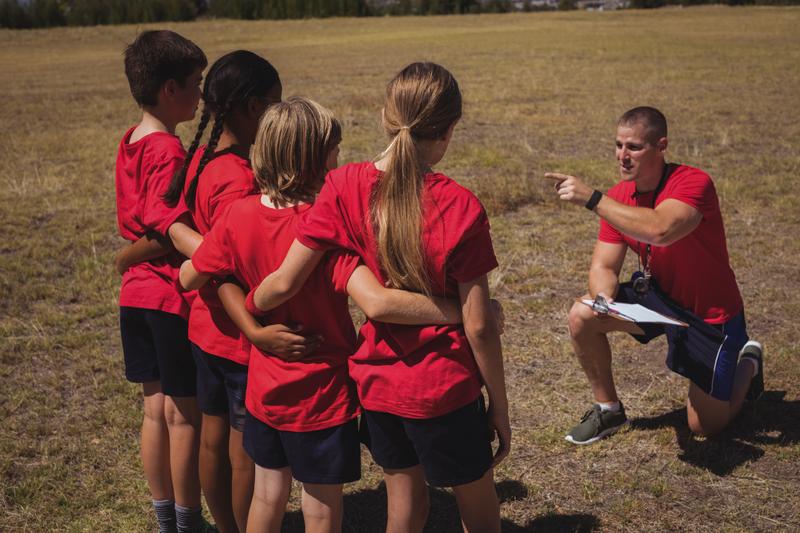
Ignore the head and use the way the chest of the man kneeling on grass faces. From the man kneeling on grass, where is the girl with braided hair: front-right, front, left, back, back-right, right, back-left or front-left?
front

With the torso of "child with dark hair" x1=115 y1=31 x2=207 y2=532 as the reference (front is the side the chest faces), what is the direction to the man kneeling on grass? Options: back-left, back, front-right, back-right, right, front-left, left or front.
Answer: front-right

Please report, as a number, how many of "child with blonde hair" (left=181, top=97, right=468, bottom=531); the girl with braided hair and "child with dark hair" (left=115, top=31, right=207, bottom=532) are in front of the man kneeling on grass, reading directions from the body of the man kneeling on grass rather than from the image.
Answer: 3

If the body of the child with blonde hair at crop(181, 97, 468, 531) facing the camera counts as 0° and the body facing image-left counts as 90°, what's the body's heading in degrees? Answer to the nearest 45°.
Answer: approximately 225°

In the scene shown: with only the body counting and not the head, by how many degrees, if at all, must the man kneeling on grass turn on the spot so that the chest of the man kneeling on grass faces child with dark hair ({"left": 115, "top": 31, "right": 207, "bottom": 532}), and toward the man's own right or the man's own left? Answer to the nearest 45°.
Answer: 0° — they already face them

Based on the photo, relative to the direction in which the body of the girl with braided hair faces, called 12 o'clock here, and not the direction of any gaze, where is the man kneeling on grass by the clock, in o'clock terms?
The man kneeling on grass is roughly at 1 o'clock from the girl with braided hair.

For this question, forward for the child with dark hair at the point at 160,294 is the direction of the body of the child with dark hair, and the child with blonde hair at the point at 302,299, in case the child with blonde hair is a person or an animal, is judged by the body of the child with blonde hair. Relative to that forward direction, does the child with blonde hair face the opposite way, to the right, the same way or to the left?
the same way

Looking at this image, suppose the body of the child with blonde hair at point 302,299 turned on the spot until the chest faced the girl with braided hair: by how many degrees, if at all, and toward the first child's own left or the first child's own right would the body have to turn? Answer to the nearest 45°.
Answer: approximately 90° to the first child's own left

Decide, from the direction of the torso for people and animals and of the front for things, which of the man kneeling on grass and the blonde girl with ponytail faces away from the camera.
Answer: the blonde girl with ponytail

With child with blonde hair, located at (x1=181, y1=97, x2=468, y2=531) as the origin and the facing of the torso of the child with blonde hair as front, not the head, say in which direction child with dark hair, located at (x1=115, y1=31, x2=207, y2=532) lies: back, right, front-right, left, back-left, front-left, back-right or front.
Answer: left

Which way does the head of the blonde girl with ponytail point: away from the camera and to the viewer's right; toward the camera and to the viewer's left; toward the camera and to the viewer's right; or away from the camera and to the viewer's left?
away from the camera and to the viewer's right

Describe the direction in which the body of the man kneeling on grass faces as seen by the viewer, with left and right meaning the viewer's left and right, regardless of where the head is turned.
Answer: facing the viewer and to the left of the viewer

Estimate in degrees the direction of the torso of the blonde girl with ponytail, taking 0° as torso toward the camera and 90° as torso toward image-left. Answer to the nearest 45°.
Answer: approximately 180°

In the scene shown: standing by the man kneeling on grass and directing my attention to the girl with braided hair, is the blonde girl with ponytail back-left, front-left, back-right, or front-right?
front-left

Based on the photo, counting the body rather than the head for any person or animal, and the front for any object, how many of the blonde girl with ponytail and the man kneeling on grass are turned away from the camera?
1
